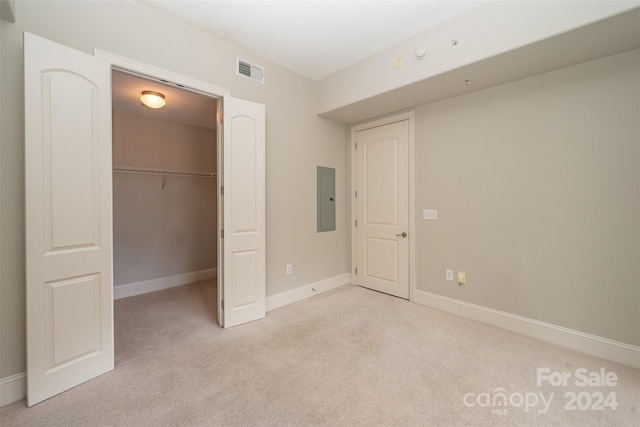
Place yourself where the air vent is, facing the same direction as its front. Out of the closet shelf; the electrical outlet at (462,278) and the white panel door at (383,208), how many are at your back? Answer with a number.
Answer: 1

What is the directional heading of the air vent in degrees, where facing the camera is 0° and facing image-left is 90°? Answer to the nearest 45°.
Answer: approximately 315°

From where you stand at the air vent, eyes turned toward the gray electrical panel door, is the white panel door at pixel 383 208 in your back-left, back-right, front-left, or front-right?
front-right

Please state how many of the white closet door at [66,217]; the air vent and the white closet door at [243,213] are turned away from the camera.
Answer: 0

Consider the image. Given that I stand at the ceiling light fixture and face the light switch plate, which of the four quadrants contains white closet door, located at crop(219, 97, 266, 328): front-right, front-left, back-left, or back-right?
front-right

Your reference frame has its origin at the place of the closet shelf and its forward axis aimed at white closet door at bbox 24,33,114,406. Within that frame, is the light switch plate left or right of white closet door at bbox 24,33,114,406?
left

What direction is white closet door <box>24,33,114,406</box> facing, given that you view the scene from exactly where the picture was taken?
facing the viewer and to the right of the viewer

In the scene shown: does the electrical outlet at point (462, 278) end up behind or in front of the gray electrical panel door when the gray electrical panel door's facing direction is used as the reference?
in front
